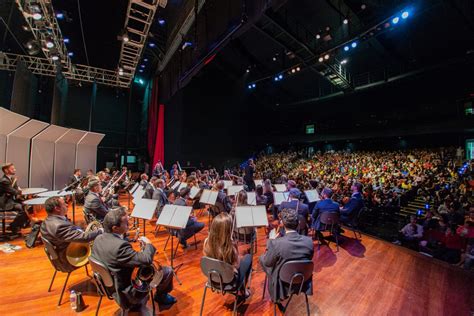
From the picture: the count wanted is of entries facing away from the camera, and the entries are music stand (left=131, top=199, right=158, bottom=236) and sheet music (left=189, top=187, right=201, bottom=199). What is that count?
0

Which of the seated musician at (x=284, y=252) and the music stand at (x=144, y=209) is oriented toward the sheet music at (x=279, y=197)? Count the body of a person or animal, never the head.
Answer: the seated musician

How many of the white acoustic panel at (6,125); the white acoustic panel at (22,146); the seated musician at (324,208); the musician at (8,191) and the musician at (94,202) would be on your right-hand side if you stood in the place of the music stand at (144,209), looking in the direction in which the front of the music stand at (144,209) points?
4

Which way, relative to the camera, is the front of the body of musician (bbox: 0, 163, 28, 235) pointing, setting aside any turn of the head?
to the viewer's right

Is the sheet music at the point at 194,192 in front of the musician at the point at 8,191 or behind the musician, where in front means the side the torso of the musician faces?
in front

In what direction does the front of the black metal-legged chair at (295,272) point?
away from the camera

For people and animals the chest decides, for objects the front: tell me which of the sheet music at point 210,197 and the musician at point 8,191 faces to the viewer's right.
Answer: the musician

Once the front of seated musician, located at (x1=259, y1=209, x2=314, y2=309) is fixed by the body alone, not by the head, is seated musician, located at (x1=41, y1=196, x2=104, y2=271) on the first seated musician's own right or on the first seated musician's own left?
on the first seated musician's own left

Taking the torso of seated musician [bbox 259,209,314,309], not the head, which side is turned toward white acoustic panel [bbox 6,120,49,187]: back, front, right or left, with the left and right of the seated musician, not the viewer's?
left

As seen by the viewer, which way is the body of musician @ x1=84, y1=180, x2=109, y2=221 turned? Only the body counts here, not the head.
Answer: to the viewer's right

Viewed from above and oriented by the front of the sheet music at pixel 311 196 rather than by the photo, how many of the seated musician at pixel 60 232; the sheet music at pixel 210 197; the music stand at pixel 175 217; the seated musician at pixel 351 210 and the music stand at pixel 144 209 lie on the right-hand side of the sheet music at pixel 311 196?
4

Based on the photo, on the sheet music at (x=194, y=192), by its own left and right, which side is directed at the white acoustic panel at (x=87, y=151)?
right

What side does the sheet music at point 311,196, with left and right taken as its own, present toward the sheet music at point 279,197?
right

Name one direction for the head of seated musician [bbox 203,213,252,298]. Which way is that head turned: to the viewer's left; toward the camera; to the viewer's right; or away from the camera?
away from the camera

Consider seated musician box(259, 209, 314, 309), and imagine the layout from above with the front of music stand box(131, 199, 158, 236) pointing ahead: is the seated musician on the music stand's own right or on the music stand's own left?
on the music stand's own left

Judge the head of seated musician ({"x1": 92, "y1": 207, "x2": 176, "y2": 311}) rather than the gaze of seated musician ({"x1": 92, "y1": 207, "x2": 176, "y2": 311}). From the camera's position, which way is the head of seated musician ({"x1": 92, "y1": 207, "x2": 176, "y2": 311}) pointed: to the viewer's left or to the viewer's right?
to the viewer's right

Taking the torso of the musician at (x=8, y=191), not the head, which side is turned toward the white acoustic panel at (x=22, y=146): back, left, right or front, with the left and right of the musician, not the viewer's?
left

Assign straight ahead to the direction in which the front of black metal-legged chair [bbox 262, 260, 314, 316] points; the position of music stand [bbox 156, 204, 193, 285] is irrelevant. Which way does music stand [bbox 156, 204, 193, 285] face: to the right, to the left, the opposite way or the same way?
the opposite way

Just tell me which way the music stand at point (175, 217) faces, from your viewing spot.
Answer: facing the viewer and to the left of the viewer

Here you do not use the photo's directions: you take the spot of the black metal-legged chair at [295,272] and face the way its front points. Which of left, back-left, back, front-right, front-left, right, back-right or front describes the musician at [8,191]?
left

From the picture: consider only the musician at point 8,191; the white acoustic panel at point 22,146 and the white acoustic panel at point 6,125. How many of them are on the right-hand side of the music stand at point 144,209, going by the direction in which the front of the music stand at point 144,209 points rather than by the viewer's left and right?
3
